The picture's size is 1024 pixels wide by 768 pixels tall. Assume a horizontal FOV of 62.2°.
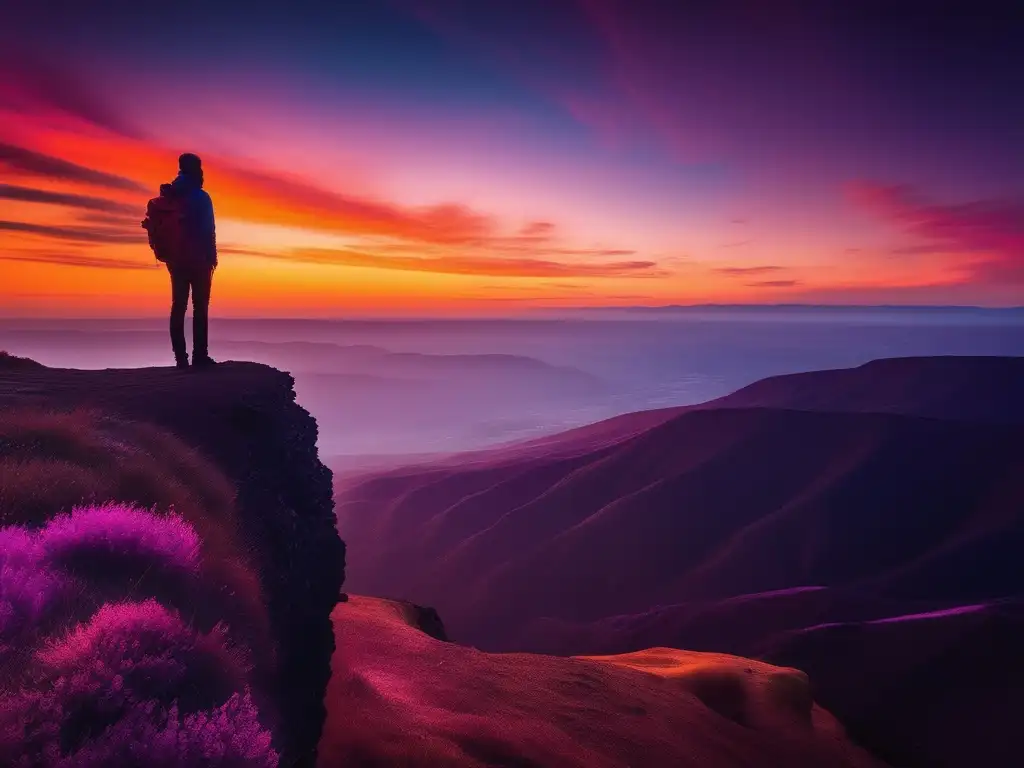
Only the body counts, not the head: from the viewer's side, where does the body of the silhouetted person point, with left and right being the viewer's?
facing away from the viewer and to the right of the viewer

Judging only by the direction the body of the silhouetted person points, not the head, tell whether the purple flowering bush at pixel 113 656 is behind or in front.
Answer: behind
